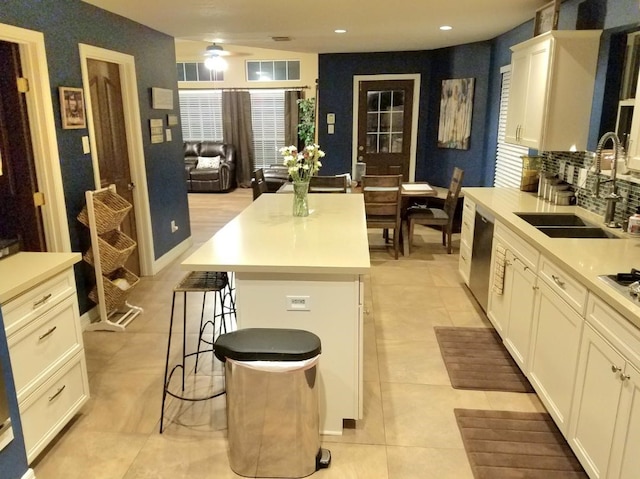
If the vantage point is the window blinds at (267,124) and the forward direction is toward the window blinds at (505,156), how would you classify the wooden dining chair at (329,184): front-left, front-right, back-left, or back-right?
front-right

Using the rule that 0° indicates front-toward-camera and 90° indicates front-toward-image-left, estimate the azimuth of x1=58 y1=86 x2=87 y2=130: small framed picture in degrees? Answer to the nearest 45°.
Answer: approximately 315°

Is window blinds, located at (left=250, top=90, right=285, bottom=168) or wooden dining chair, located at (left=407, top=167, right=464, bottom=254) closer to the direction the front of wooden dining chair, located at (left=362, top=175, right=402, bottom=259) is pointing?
the window blinds

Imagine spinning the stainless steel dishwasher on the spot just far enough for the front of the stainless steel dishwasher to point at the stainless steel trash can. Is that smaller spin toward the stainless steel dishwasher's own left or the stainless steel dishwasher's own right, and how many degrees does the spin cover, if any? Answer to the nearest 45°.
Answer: approximately 90° to the stainless steel dishwasher's own left

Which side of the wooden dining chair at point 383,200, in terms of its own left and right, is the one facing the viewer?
back

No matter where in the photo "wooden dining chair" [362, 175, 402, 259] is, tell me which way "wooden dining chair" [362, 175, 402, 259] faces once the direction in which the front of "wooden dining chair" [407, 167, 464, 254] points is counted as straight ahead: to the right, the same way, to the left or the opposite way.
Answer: to the right

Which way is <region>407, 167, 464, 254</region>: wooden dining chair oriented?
to the viewer's left

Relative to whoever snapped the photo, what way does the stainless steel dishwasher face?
facing to the left of the viewer

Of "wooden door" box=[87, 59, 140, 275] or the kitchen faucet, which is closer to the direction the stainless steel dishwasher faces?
the wooden door

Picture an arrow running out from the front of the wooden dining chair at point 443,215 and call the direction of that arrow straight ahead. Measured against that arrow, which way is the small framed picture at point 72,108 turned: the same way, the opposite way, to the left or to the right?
the opposite way
